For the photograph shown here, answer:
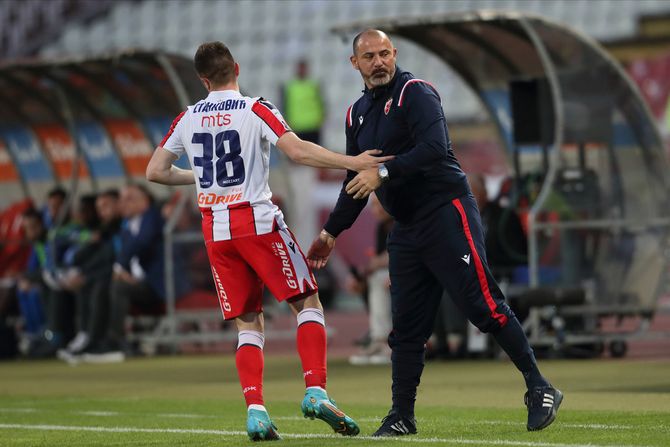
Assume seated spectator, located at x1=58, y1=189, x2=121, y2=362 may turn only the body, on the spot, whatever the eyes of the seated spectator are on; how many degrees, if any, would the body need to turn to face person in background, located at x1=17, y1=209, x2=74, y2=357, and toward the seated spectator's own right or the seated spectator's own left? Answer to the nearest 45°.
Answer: approximately 90° to the seated spectator's own right

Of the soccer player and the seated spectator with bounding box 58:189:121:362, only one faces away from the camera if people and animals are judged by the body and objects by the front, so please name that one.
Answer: the soccer player

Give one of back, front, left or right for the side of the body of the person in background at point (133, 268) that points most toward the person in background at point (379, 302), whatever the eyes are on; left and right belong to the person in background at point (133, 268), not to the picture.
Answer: left

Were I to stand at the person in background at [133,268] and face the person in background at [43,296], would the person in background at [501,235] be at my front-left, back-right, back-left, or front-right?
back-right

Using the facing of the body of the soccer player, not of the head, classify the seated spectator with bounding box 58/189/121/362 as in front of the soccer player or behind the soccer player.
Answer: in front

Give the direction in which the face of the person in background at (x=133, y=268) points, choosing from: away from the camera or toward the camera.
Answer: toward the camera

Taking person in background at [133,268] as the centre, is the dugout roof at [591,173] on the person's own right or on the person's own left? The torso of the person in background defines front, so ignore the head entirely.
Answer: on the person's own left

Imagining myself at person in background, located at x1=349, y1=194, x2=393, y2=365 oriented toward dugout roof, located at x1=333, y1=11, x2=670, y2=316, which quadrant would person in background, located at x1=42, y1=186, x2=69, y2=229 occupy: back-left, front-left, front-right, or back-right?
back-left

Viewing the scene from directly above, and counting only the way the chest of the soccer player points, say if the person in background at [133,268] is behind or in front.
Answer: in front

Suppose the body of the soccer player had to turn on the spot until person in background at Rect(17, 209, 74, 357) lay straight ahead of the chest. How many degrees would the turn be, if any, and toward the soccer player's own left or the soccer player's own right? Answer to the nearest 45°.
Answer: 0° — they already face them

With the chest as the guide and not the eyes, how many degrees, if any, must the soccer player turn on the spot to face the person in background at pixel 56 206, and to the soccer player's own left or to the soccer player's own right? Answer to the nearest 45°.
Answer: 0° — they already face them
